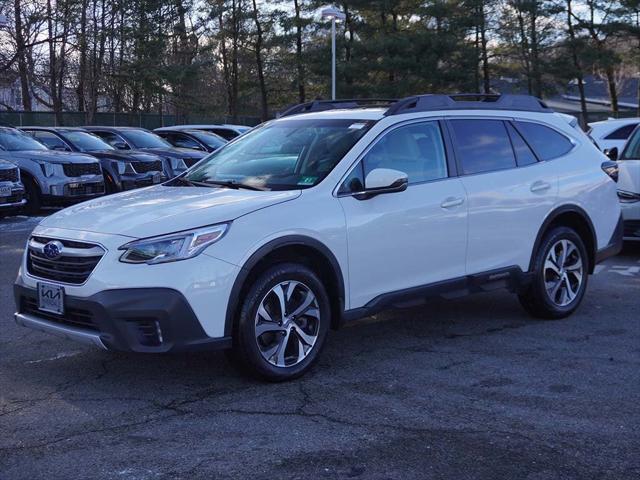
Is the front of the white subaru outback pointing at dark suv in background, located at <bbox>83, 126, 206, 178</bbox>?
no

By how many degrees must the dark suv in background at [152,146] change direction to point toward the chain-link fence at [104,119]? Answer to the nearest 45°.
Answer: approximately 135° to its left

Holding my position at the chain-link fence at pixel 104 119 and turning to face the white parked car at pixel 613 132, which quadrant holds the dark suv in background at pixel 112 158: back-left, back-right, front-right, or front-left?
front-right

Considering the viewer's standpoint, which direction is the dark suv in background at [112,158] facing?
facing the viewer and to the right of the viewer

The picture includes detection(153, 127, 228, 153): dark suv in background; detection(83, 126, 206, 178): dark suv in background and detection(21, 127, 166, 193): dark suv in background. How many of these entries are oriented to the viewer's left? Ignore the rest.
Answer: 0

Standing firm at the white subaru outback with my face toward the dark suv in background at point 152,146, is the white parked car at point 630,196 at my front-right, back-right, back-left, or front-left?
front-right

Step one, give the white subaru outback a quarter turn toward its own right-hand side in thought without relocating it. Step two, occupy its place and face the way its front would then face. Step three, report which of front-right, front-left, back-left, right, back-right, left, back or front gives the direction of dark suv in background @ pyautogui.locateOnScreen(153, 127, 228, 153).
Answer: front-right

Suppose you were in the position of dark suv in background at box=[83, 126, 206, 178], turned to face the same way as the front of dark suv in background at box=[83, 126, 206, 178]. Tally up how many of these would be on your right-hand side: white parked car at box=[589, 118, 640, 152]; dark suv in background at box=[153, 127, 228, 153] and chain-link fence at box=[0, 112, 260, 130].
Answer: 0

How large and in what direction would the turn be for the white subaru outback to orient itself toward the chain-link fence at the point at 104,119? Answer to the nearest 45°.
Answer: approximately 135° to its right

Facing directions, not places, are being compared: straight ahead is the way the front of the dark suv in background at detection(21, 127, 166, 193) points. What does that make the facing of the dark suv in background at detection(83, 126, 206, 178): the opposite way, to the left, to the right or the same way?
the same way

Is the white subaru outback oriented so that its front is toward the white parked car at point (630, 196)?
no

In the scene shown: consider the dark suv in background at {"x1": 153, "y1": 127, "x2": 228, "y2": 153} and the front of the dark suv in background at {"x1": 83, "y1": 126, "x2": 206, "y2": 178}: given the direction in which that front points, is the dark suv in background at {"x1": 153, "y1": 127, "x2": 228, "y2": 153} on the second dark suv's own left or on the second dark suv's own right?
on the second dark suv's own left

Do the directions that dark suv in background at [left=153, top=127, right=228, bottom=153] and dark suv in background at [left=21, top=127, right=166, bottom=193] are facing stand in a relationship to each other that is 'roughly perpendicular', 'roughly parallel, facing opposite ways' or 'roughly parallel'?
roughly parallel

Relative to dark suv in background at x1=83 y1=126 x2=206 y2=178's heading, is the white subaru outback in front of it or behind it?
in front

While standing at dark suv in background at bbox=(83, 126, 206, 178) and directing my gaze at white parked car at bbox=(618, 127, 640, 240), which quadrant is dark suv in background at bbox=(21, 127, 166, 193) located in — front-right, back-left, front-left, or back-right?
front-right
